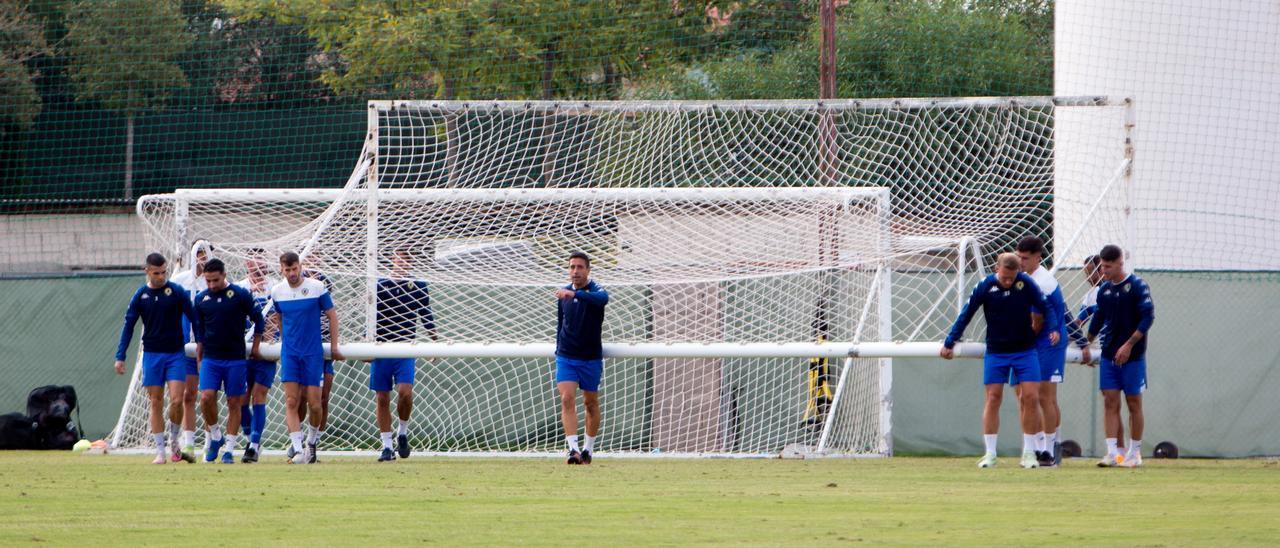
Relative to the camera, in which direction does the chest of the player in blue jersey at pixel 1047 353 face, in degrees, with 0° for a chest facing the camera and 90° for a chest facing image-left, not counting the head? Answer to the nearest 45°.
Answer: approximately 45°

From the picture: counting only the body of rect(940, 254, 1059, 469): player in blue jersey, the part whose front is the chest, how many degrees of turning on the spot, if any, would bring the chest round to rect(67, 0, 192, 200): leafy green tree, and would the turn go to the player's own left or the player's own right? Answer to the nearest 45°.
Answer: approximately 135° to the player's own right

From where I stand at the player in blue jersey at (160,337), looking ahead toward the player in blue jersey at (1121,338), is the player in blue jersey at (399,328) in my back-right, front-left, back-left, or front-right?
front-left

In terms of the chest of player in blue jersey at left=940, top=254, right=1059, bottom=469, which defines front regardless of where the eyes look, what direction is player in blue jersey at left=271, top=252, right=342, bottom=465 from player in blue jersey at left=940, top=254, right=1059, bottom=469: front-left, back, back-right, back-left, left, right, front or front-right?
right

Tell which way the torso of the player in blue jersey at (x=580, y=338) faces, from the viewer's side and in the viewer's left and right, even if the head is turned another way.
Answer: facing the viewer

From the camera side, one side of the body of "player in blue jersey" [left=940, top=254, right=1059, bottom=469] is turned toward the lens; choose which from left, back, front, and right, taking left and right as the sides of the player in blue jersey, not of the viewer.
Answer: front

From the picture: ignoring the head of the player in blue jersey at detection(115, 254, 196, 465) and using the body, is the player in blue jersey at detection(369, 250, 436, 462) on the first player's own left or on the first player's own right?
on the first player's own left

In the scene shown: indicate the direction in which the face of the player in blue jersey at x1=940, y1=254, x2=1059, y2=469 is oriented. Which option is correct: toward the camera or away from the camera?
toward the camera

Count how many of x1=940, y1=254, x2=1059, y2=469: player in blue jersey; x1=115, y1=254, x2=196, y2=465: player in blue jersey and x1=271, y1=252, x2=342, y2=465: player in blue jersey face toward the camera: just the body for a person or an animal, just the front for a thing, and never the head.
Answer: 3

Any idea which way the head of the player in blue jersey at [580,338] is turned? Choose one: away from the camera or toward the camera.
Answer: toward the camera

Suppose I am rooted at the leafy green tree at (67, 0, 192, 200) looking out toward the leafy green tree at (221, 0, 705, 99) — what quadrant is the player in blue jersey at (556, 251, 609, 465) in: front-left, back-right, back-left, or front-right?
front-right

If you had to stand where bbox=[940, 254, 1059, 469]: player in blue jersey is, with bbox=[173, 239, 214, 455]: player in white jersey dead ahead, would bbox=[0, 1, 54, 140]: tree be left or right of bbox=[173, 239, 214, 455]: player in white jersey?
right
